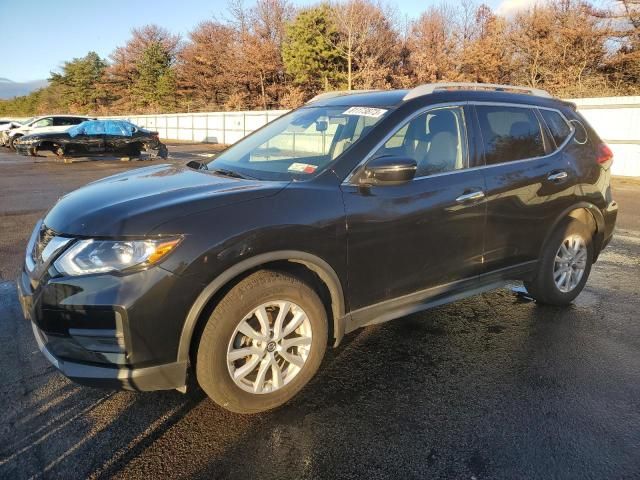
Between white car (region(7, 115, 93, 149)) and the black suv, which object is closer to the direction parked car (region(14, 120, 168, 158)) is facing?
the white car

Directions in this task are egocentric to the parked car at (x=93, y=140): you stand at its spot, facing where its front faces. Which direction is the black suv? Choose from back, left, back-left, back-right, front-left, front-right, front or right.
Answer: left

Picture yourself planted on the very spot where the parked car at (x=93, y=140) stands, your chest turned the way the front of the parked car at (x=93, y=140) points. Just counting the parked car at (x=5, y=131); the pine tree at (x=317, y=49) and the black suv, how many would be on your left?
1

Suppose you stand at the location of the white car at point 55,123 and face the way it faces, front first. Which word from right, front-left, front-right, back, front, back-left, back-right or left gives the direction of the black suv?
left

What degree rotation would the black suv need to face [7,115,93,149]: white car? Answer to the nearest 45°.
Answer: approximately 90° to its right

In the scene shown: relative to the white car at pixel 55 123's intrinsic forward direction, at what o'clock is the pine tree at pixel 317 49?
The pine tree is roughly at 5 o'clock from the white car.

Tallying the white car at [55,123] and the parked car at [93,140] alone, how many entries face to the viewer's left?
2

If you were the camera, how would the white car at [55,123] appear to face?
facing to the left of the viewer

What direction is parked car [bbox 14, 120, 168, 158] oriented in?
to the viewer's left
